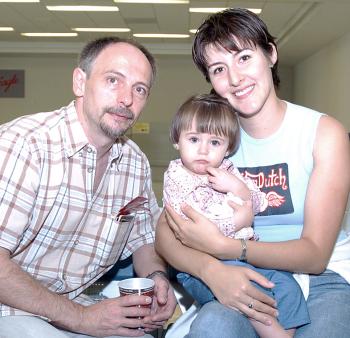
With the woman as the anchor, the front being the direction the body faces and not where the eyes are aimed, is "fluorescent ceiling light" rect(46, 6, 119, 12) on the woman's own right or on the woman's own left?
on the woman's own right

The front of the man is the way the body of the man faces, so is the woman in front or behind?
in front

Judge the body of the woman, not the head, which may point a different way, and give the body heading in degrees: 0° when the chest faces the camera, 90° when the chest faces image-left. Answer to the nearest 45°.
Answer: approximately 45°

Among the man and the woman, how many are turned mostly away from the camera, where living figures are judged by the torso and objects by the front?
0

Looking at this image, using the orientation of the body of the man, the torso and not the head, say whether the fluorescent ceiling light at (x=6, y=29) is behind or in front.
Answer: behind

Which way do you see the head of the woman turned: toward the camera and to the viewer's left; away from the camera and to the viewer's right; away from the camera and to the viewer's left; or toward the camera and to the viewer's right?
toward the camera and to the viewer's left

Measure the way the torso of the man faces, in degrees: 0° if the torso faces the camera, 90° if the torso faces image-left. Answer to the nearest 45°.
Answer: approximately 315°

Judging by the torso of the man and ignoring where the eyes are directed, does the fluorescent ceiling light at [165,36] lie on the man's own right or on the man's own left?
on the man's own left

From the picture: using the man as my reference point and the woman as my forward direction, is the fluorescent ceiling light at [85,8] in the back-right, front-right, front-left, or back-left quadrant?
back-left
